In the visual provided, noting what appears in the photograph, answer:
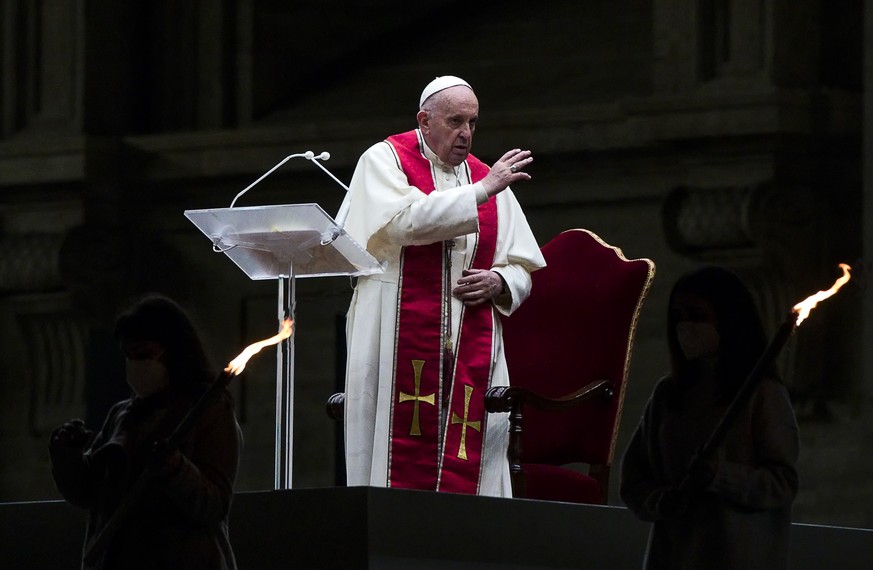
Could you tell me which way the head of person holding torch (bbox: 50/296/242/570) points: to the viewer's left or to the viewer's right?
to the viewer's left

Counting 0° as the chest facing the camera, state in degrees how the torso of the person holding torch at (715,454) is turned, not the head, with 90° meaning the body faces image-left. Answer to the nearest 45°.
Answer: approximately 45°

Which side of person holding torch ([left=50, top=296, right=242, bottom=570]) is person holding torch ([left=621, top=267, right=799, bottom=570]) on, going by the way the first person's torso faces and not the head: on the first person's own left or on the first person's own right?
on the first person's own left

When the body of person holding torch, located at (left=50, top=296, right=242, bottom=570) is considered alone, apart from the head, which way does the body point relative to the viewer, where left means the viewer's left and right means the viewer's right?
facing the viewer and to the left of the viewer

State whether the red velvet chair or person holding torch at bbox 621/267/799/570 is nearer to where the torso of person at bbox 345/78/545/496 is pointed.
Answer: the person holding torch

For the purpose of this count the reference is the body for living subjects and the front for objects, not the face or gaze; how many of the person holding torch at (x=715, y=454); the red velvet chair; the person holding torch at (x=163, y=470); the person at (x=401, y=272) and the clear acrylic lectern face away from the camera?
0

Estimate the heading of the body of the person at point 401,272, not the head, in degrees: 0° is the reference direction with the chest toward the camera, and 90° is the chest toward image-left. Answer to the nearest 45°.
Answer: approximately 315°

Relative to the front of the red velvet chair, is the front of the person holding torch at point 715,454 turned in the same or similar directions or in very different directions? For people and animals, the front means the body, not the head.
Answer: same or similar directions
